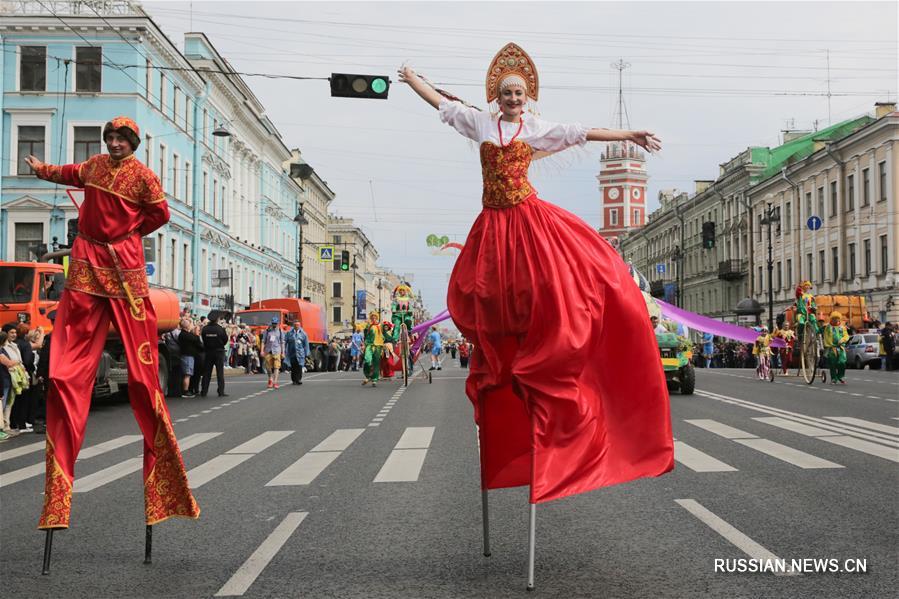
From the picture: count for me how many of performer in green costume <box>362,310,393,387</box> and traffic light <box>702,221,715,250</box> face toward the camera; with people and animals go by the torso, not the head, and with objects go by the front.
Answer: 2

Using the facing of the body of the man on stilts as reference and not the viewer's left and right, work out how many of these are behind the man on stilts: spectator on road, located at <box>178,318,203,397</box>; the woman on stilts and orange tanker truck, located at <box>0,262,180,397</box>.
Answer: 2

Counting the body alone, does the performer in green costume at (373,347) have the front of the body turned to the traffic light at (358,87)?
yes

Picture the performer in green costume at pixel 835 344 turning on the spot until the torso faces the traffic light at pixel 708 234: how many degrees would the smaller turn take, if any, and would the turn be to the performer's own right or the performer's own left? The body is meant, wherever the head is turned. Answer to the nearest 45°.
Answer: approximately 180°

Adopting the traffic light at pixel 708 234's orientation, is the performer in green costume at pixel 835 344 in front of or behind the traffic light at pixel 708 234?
in front

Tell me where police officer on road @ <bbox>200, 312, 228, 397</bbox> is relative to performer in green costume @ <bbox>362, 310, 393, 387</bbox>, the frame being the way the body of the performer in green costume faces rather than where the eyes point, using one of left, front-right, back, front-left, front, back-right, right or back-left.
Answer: front-right

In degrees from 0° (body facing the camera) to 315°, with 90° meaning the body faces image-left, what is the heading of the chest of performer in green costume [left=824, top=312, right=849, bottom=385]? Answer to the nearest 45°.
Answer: approximately 0°

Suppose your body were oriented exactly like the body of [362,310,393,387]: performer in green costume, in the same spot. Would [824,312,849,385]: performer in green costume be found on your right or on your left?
on your left

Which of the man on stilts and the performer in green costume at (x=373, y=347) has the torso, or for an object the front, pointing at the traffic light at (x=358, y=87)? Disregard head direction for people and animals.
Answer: the performer in green costume
